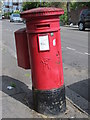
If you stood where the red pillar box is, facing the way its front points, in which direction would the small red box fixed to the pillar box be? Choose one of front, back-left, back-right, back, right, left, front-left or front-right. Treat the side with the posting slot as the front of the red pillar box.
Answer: back-right

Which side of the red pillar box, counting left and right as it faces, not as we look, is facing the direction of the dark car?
back

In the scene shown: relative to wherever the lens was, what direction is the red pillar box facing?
facing the viewer
